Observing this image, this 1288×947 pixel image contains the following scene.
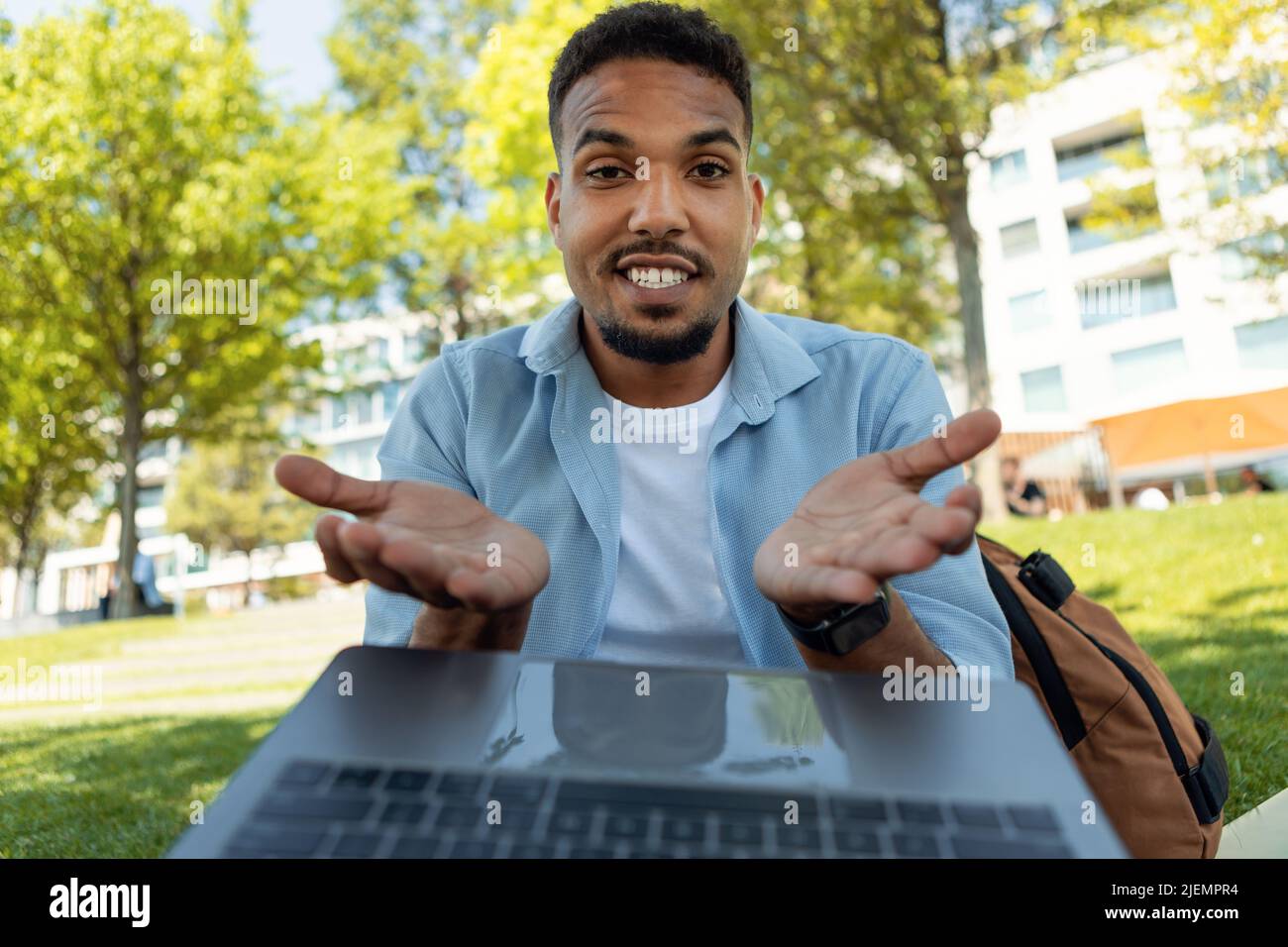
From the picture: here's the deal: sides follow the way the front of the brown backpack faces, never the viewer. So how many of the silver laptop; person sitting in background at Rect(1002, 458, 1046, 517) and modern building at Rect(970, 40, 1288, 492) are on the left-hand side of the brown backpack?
2

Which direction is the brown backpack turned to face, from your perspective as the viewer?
facing to the right of the viewer

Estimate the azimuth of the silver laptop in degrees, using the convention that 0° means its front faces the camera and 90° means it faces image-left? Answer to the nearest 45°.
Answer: approximately 180°

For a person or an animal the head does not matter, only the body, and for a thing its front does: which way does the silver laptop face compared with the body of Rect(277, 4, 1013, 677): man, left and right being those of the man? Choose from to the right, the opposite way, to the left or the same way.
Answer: the opposite way

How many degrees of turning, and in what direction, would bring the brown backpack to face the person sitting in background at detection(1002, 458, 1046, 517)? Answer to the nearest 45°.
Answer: approximately 90° to its left

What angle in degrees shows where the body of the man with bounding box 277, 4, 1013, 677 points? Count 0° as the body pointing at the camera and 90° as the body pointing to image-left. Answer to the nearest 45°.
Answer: approximately 0°

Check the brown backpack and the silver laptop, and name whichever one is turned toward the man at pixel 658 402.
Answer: the silver laptop
